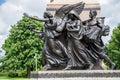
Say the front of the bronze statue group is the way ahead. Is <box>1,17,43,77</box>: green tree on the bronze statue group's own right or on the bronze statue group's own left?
on the bronze statue group's own right

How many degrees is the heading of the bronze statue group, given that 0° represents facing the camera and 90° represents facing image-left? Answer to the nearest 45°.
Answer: approximately 90°
